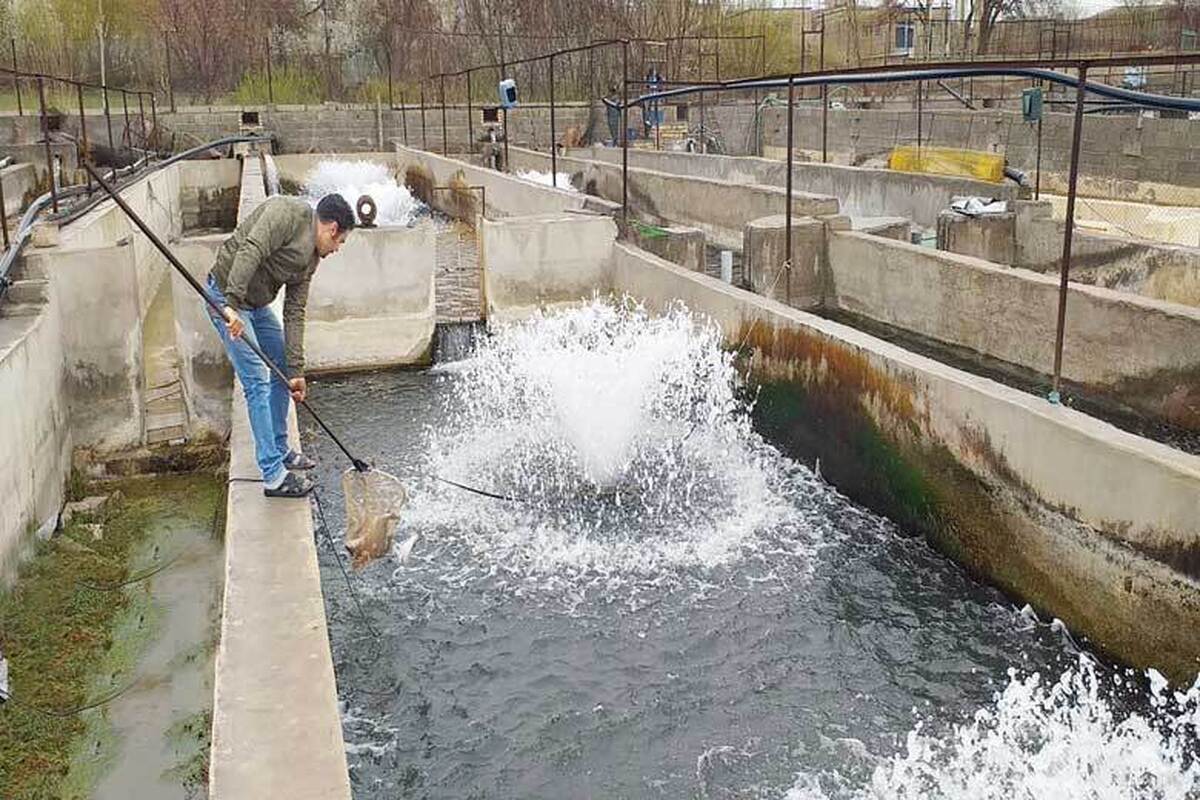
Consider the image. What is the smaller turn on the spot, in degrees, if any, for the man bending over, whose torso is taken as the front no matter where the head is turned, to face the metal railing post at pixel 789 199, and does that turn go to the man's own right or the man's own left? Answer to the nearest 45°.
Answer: approximately 45° to the man's own left

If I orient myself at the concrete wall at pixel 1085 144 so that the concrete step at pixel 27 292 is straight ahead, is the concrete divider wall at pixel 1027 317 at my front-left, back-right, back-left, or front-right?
front-left

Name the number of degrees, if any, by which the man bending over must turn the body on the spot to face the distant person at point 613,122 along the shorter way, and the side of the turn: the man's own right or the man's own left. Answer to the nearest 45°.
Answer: approximately 90° to the man's own left

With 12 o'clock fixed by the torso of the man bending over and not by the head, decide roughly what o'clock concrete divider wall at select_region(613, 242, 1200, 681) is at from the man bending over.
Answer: The concrete divider wall is roughly at 12 o'clock from the man bending over.

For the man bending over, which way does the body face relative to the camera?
to the viewer's right

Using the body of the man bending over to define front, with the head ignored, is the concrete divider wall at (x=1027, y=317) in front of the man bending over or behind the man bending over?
in front

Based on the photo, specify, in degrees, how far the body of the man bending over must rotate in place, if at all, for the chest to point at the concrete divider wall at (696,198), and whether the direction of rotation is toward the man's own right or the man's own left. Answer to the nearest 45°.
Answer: approximately 45° to the man's own left

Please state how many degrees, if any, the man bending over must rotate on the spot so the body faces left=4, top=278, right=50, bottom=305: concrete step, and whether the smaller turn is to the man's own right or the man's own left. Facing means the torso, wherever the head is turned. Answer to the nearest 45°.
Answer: approximately 135° to the man's own left

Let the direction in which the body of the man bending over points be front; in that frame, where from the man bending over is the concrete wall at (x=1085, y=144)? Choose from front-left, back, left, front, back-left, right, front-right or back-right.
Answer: front-left

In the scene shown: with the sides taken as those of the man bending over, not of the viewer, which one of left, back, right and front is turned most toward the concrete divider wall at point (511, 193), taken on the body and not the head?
left

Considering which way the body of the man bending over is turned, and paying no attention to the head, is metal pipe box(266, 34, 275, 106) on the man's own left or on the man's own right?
on the man's own left
